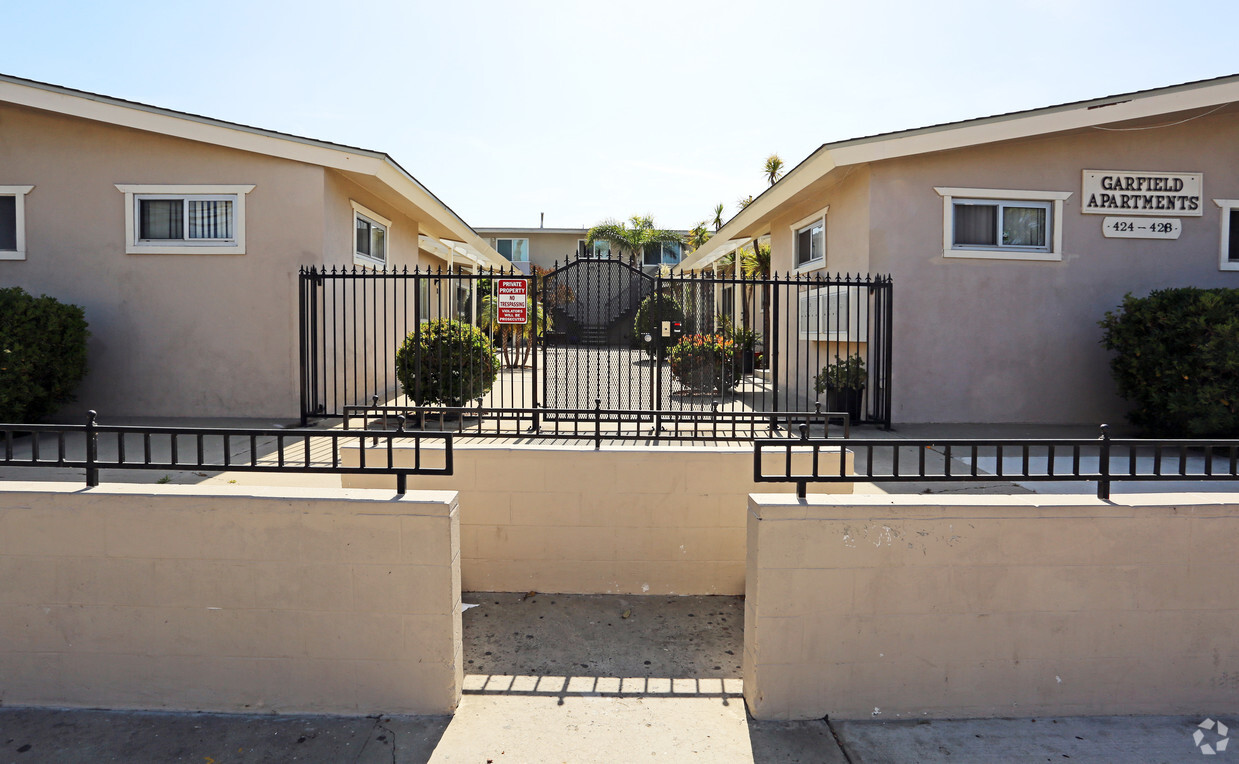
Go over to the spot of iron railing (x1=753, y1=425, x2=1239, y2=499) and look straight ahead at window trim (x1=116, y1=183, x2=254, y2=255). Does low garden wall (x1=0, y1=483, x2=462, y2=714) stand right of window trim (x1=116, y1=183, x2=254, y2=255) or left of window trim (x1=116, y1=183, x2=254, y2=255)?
left

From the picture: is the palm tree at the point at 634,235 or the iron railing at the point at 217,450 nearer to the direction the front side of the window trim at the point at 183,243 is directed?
the iron railing

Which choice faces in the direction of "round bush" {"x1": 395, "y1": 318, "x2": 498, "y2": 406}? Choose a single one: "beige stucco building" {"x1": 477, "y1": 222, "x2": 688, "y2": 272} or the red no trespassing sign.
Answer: the beige stucco building

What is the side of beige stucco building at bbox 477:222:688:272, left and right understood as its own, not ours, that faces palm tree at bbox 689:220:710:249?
left

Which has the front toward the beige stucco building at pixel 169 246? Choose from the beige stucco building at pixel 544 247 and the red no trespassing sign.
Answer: the beige stucco building at pixel 544 247

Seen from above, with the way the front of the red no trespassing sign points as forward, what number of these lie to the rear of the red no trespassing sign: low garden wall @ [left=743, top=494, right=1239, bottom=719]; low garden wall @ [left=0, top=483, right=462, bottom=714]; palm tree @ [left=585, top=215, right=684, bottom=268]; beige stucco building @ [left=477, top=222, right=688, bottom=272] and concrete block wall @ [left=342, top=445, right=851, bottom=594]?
2

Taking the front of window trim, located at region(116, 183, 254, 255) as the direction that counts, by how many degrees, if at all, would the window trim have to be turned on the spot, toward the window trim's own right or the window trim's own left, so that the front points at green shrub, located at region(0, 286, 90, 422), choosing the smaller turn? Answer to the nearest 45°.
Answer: approximately 45° to the window trim's own right

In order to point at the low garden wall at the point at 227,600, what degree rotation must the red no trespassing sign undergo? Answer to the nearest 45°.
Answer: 0° — it already faces it

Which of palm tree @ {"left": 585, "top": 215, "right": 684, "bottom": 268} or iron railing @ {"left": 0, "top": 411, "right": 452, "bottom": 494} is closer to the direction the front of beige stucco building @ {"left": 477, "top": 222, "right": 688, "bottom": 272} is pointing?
the iron railing

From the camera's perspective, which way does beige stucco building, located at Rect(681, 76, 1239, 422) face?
toward the camera

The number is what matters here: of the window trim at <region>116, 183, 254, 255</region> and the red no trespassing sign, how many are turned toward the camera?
2

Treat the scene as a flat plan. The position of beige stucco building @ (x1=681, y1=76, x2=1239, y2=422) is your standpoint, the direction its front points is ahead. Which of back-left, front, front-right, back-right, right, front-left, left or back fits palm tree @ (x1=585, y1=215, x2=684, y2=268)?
back-right

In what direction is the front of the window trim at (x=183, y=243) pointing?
toward the camera

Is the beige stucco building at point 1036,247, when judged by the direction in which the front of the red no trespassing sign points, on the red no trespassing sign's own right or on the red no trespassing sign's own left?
on the red no trespassing sign's own left

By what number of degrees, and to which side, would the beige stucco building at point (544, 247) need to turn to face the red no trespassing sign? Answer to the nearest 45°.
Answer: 0° — it already faces it

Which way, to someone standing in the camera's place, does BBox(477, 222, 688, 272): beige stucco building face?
facing the viewer
